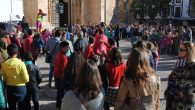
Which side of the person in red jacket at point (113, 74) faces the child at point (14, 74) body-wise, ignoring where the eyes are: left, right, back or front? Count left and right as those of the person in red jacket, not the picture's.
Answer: left

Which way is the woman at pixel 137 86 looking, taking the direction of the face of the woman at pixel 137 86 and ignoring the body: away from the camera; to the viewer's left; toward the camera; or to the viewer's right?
away from the camera

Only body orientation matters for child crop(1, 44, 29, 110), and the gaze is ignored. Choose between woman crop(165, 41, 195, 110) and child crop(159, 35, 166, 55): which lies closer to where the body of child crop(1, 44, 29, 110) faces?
the child

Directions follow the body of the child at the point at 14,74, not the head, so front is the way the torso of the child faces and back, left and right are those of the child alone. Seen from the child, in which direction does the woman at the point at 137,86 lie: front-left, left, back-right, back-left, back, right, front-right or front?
back-right

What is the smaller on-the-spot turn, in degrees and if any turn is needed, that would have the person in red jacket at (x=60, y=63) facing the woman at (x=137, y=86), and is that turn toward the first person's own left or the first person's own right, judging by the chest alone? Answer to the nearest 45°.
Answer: approximately 90° to the first person's own right

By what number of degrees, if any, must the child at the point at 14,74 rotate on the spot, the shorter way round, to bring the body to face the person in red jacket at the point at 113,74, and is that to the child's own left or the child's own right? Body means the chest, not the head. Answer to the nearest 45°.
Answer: approximately 90° to the child's own right

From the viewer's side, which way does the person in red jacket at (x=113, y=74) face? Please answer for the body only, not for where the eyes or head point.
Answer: away from the camera

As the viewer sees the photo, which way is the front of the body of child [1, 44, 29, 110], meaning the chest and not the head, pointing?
away from the camera
